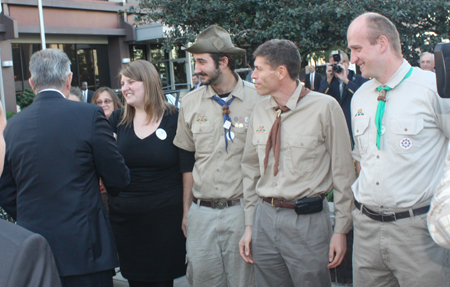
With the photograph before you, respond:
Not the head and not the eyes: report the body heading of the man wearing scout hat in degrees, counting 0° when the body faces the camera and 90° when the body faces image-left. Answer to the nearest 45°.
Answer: approximately 0°

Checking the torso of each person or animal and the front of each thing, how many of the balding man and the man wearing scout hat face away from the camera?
0

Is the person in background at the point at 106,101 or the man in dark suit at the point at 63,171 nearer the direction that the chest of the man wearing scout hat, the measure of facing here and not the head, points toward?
the man in dark suit

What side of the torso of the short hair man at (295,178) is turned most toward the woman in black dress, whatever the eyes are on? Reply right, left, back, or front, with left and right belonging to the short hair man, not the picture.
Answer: right

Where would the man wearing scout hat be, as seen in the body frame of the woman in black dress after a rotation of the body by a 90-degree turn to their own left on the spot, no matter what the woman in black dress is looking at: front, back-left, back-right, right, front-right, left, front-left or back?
front

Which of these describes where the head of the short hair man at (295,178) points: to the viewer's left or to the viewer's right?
to the viewer's left

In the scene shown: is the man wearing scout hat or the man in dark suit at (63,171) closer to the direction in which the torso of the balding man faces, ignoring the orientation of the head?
the man in dark suit

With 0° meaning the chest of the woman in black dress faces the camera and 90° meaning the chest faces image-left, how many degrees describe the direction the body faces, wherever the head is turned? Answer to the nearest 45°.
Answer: approximately 45°
